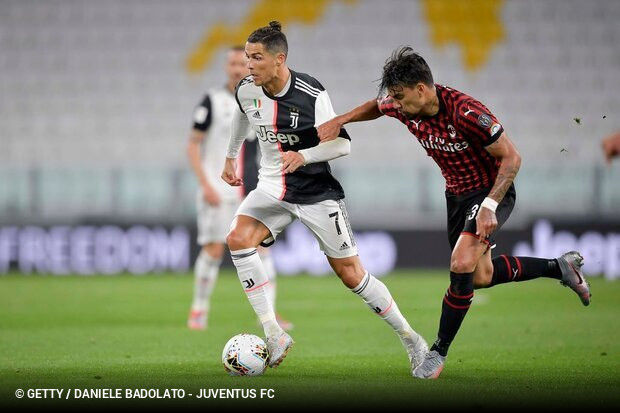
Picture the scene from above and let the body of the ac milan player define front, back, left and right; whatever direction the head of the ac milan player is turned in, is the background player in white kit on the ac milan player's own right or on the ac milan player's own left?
on the ac milan player's own right

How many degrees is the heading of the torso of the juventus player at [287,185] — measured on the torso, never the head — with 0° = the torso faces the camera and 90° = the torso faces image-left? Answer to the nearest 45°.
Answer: approximately 45°

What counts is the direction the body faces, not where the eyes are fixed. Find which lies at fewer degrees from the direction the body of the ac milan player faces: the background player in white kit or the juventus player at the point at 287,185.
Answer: the juventus player

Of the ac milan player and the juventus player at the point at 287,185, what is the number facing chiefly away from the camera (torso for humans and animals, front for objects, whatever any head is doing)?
0

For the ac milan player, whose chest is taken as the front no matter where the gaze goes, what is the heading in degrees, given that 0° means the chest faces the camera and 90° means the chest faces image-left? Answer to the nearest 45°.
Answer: approximately 45°
